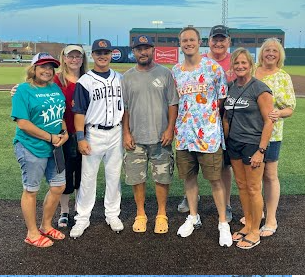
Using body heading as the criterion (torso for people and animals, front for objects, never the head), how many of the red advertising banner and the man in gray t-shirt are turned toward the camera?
2

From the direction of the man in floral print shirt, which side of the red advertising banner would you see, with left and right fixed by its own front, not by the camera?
front

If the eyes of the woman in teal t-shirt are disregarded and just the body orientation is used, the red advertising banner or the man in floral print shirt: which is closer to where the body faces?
the man in floral print shirt

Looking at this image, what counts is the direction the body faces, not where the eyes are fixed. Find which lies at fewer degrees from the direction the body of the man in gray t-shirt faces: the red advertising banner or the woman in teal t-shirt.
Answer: the woman in teal t-shirt

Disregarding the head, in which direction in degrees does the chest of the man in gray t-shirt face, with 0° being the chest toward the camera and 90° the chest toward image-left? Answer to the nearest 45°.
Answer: approximately 0°

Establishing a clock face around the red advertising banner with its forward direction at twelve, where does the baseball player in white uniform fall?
The baseball player in white uniform is roughly at 12 o'clock from the red advertising banner.

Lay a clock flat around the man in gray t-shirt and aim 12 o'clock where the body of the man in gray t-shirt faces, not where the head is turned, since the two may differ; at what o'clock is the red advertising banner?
The red advertising banner is roughly at 6 o'clock from the man in gray t-shirt.

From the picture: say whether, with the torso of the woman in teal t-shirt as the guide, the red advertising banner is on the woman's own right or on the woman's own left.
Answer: on the woman's own left
